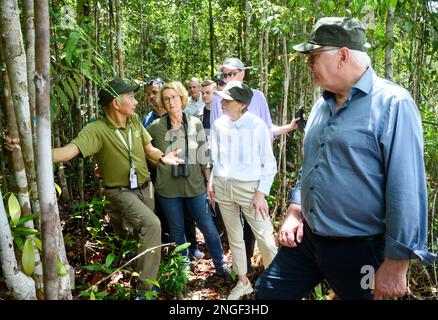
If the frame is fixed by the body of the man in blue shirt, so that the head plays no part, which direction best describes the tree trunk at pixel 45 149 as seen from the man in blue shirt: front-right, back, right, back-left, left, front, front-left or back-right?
front

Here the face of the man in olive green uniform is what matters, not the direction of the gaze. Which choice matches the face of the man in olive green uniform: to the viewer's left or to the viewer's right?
to the viewer's right

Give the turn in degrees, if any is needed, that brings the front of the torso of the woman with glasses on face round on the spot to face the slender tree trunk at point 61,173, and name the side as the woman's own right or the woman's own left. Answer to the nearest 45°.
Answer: approximately 135° to the woman's own right

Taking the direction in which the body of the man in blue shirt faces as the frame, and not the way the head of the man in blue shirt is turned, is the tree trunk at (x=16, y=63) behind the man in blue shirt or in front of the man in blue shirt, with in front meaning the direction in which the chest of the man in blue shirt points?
in front

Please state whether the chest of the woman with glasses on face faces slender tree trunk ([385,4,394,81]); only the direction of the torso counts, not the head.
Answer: no

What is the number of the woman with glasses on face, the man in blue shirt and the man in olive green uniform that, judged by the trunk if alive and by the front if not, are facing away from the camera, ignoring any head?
0

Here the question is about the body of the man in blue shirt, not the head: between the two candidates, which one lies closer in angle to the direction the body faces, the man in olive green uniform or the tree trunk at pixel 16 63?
the tree trunk

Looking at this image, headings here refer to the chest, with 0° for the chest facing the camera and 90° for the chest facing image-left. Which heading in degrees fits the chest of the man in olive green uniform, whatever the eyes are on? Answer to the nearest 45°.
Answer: approximately 315°

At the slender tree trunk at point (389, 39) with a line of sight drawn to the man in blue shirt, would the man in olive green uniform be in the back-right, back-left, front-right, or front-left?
front-right

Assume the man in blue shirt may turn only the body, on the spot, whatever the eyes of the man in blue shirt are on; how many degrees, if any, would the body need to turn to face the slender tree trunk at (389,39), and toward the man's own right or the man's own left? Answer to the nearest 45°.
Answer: approximately 135° to the man's own right

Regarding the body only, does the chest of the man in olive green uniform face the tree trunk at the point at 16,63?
no

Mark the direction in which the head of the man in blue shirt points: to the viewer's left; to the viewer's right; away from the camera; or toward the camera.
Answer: to the viewer's left

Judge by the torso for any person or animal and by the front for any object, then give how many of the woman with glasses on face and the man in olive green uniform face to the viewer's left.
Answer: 0

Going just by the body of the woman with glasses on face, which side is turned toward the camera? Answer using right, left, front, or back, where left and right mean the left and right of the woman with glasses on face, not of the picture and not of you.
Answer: front

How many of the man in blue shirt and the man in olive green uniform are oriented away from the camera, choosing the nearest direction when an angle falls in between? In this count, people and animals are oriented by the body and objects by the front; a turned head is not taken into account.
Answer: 0
